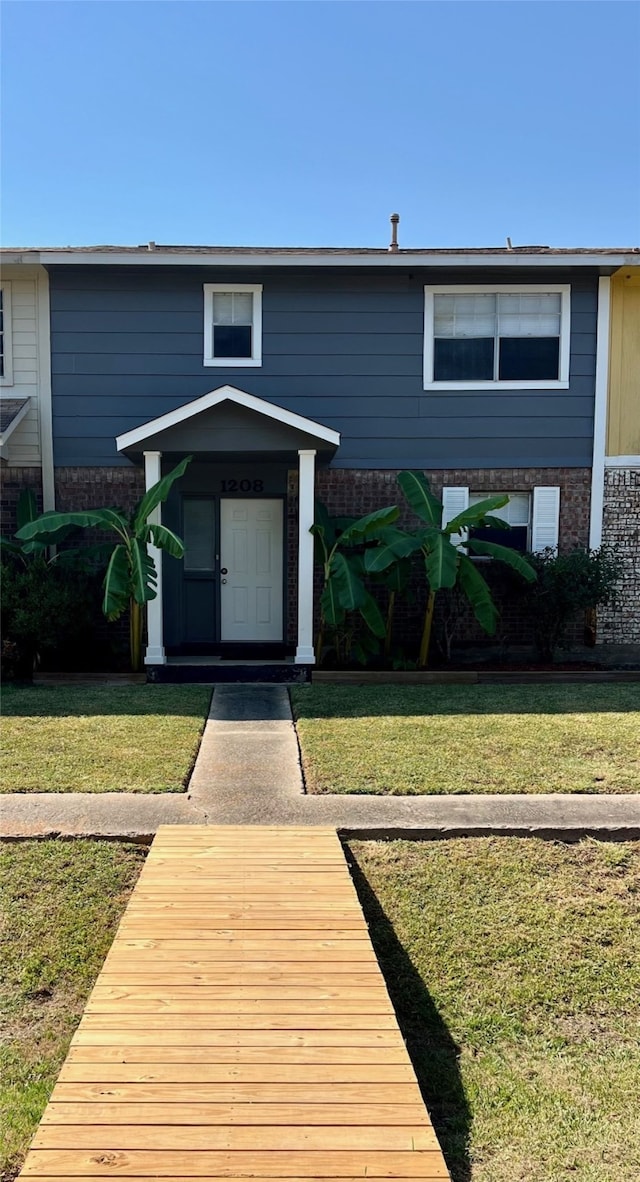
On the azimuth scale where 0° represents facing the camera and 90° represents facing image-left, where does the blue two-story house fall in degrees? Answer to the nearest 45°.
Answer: approximately 0°

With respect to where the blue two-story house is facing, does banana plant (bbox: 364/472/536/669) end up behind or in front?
in front

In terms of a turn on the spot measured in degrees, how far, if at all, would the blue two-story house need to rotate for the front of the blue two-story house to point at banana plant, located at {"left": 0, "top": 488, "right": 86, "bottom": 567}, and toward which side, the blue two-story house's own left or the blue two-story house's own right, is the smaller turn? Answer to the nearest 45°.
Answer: approximately 90° to the blue two-story house's own right

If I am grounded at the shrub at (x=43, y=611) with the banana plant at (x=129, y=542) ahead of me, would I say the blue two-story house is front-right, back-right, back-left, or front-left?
front-left
